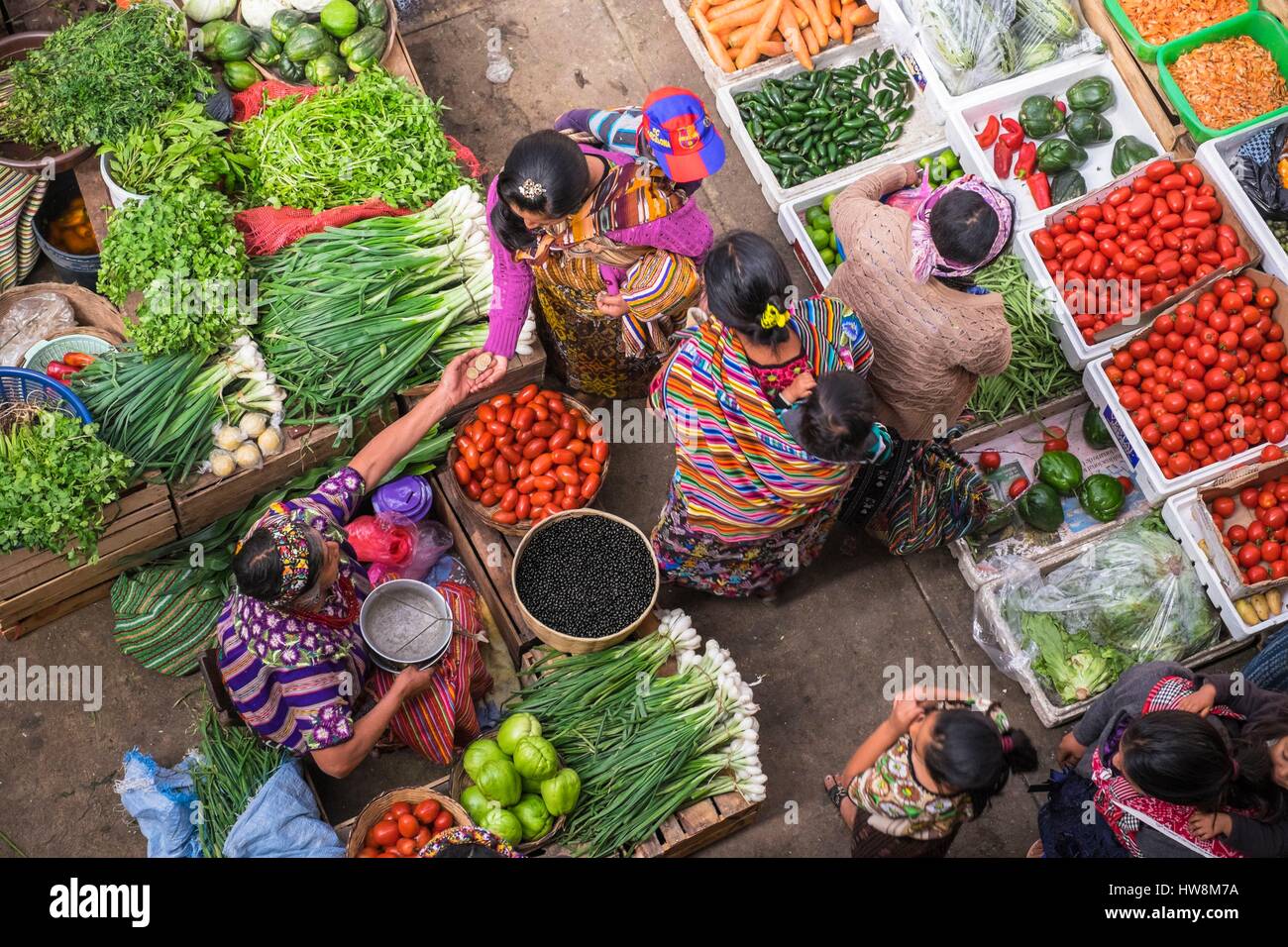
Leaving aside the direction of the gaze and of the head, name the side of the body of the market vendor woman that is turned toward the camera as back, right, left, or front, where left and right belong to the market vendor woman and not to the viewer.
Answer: right

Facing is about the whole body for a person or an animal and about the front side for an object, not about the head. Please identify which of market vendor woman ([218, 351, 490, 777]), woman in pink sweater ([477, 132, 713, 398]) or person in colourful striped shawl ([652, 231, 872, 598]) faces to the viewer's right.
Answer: the market vendor woman

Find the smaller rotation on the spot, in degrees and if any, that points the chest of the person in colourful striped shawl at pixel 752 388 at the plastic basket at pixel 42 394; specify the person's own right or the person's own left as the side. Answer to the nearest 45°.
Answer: approximately 45° to the person's own left

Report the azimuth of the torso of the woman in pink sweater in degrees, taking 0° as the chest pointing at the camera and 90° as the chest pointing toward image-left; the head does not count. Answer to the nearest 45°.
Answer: approximately 45°

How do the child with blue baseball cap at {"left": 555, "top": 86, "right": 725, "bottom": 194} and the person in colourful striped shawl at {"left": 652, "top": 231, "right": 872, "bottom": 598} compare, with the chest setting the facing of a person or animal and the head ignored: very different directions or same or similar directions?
very different directions

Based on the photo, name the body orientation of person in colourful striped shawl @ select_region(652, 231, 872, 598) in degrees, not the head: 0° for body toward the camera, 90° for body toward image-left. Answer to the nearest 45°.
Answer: approximately 135°

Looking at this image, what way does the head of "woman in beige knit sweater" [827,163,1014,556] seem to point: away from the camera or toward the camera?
away from the camera

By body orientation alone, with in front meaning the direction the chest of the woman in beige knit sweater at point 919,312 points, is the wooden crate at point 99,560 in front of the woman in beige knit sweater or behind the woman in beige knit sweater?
behind
